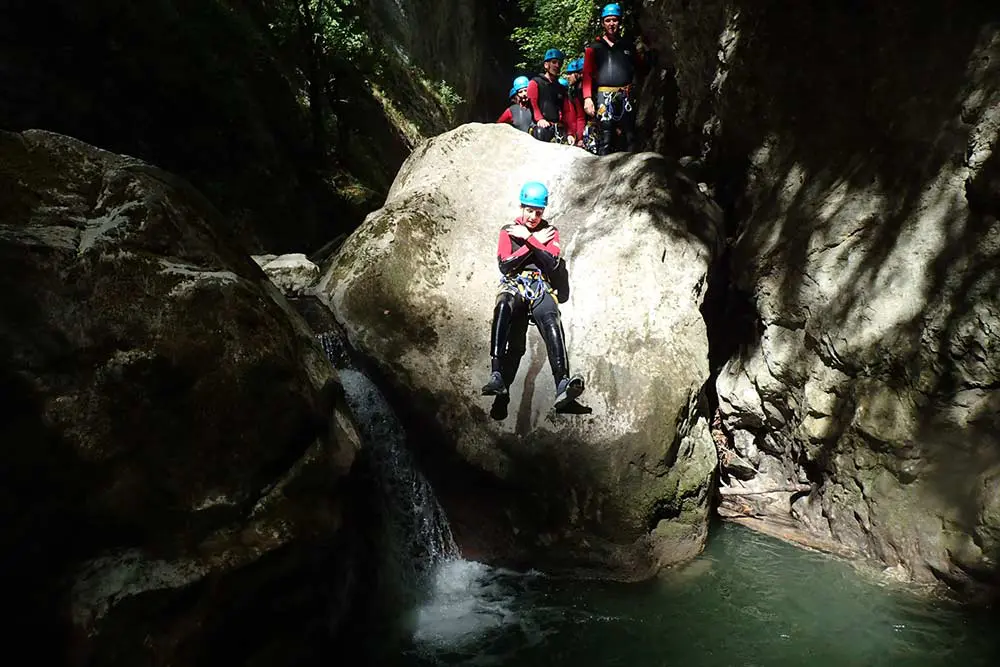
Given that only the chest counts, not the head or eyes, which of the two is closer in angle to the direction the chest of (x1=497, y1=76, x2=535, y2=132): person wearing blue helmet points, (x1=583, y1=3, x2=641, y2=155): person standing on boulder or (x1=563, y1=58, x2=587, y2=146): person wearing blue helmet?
the person standing on boulder

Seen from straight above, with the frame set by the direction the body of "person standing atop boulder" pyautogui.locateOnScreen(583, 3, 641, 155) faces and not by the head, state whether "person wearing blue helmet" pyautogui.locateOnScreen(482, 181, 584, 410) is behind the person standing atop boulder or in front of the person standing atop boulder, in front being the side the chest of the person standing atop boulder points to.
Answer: in front

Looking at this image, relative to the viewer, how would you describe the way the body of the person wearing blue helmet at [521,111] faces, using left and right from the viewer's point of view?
facing the viewer and to the right of the viewer

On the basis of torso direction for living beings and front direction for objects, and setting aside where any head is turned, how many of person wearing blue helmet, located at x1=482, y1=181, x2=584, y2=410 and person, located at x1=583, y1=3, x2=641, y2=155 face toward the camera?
2

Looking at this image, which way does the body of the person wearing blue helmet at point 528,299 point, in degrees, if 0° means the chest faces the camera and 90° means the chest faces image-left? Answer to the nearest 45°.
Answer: approximately 0°

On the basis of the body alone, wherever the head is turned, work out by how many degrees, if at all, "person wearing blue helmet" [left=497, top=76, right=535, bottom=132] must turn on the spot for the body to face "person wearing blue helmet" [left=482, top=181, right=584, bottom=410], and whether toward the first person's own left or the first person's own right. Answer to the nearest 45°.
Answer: approximately 45° to the first person's own right

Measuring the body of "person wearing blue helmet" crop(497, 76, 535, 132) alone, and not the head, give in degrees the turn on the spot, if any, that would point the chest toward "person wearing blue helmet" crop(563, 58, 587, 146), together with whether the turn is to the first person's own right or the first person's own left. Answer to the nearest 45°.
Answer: approximately 90° to the first person's own left

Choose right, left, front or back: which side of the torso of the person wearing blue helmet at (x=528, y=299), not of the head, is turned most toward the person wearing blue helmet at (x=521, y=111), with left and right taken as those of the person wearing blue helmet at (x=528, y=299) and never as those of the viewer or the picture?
back
